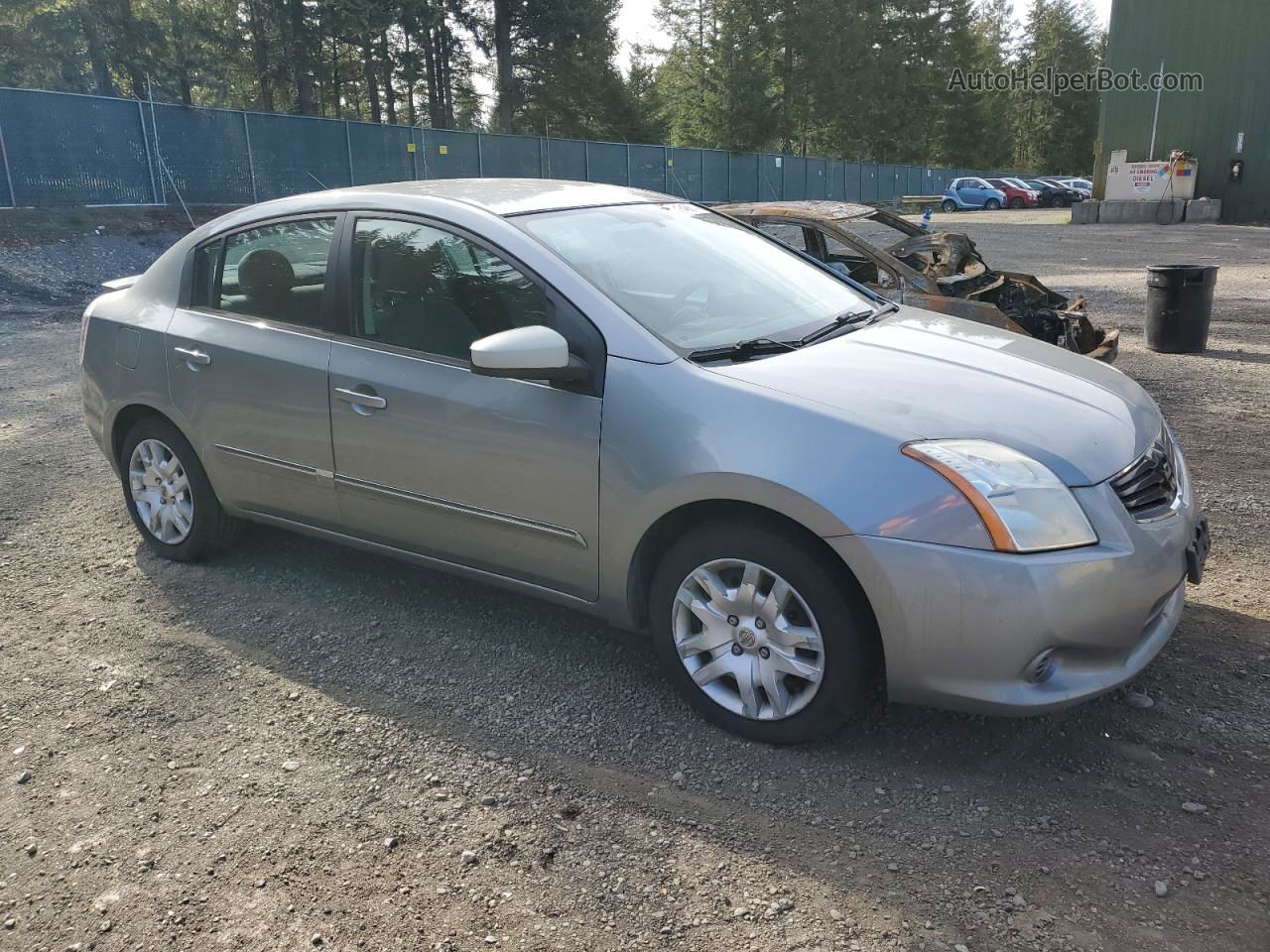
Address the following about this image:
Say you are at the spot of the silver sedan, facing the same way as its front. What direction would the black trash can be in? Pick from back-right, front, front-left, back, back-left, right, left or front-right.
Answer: left

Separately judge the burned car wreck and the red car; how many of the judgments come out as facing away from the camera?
0

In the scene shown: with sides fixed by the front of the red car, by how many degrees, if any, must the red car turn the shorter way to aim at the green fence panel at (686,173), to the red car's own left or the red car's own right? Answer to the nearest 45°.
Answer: approximately 90° to the red car's own right

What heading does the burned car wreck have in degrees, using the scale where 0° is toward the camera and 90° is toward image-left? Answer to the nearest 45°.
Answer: approximately 315°

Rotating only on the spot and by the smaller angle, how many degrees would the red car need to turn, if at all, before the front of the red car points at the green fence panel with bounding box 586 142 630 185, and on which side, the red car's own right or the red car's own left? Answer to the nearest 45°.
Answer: approximately 90° to the red car's own right

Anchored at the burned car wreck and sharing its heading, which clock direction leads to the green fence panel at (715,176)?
The green fence panel is roughly at 7 o'clock from the burned car wreck.

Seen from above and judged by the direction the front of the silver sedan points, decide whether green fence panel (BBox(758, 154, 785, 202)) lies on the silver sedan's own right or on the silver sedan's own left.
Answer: on the silver sedan's own left

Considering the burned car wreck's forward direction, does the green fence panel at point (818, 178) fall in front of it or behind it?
behind

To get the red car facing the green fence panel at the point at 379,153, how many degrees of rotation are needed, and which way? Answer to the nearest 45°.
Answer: approximately 90° to its right

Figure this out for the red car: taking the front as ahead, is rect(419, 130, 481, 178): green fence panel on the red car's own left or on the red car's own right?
on the red car's own right

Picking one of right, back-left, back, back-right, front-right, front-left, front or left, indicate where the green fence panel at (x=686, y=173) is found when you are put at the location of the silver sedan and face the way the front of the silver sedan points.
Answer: back-left

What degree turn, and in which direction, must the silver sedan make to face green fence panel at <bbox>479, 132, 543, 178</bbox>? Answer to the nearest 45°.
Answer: approximately 135° to its left

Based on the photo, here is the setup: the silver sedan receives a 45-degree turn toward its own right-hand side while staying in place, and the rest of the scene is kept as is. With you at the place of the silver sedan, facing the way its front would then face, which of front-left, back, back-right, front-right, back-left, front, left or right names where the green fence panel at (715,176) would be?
back
